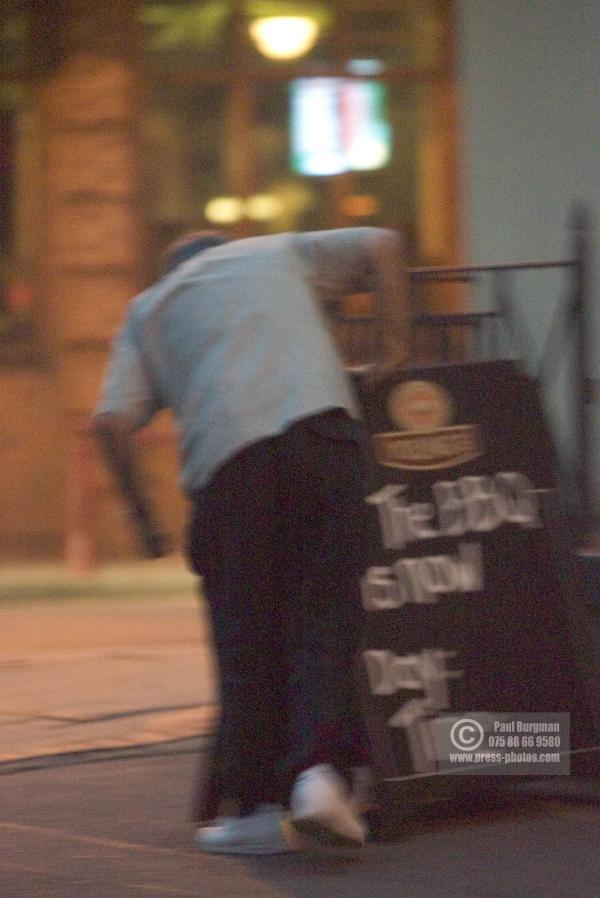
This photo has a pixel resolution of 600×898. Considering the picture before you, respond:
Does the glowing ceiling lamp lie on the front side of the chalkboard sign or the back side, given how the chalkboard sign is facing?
on the back side

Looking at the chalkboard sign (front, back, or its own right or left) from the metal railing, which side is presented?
back

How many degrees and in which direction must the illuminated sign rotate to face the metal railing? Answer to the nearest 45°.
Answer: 0° — it already faces it

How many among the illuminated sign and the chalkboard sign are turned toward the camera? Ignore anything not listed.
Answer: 2

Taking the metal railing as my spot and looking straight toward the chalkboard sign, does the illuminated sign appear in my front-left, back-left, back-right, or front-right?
back-right

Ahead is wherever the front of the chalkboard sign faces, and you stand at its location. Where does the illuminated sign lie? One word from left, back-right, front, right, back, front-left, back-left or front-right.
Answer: back

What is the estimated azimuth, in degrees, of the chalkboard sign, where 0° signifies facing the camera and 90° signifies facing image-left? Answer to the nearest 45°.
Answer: approximately 0°
